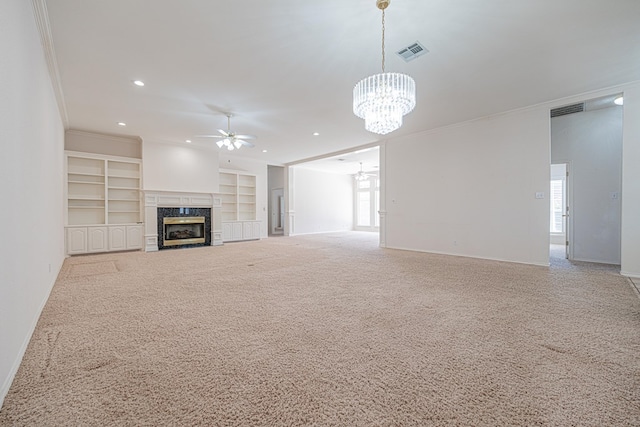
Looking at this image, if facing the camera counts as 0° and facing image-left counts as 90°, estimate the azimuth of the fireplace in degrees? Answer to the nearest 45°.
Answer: approximately 0°

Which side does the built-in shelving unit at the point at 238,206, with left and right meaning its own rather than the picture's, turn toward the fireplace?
right

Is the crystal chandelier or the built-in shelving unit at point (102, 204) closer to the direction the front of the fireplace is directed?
the crystal chandelier

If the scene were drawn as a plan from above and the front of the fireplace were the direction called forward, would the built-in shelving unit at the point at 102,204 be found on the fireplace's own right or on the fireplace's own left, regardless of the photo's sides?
on the fireplace's own right

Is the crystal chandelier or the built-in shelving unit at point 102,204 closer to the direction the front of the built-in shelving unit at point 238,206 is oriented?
the crystal chandelier

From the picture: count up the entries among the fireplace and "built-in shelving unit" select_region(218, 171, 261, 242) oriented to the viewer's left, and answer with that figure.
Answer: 0

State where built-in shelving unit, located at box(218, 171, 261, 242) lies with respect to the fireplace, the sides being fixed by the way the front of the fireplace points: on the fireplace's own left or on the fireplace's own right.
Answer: on the fireplace's own left

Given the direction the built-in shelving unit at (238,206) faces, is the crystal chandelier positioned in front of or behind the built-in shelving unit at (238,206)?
in front

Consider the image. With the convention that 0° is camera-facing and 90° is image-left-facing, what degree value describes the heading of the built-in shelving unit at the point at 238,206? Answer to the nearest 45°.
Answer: approximately 315°
